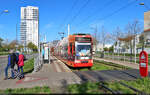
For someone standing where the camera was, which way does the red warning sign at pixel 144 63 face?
facing the viewer

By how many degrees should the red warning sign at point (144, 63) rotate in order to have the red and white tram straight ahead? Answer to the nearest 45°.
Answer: approximately 135° to its right
